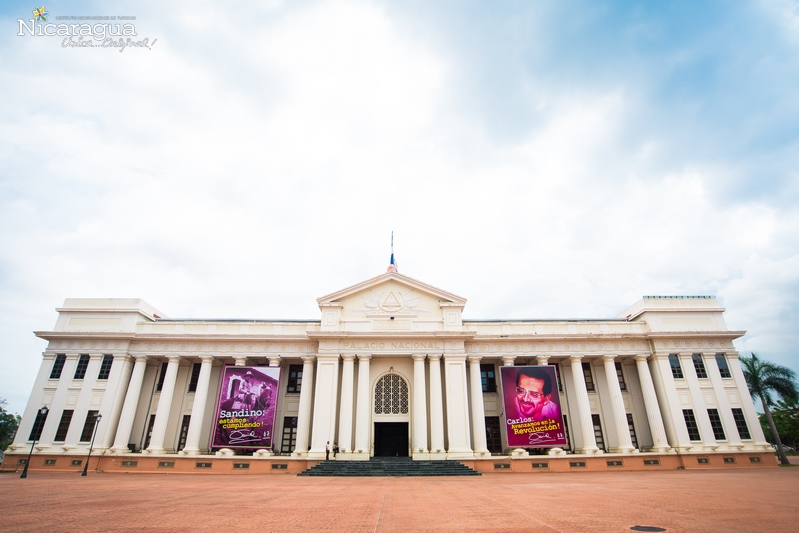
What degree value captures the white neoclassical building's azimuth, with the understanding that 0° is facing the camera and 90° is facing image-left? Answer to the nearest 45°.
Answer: approximately 0°

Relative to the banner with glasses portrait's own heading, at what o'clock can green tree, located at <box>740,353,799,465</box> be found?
The green tree is roughly at 8 o'clock from the banner with glasses portrait.

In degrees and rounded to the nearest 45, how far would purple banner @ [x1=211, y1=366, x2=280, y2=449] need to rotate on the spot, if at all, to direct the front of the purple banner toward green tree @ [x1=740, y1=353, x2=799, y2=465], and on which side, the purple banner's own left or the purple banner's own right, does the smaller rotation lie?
approximately 90° to the purple banner's own left

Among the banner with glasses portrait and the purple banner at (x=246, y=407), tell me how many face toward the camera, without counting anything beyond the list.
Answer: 2

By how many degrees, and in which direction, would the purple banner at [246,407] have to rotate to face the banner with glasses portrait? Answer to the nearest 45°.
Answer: approximately 90° to its left

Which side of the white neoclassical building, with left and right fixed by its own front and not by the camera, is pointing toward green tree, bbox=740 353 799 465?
left

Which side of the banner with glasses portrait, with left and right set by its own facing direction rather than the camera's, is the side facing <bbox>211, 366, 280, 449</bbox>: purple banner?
right
